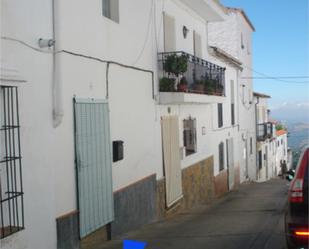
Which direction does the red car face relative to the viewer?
away from the camera

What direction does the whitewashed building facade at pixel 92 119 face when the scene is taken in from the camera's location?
facing the viewer and to the right of the viewer

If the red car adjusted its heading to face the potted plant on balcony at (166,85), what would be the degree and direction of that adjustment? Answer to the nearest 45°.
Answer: approximately 45° to its left

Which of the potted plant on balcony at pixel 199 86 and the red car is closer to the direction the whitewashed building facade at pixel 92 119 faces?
the red car

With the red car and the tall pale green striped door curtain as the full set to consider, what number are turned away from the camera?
1

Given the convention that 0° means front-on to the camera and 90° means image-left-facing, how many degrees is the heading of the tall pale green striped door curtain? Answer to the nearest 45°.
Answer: approximately 315°

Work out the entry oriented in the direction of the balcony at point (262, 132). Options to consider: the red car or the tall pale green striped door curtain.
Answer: the red car

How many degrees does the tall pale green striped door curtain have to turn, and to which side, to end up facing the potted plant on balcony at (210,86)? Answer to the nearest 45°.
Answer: approximately 90° to its left

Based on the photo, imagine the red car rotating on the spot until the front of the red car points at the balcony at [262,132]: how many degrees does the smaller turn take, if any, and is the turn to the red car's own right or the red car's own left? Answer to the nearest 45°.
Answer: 0° — it already faces it
